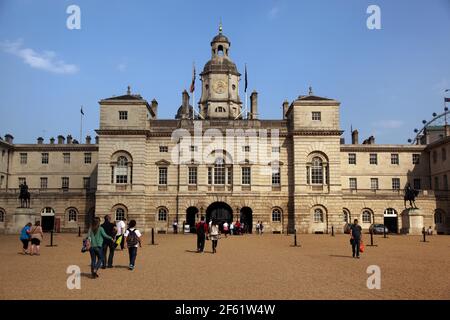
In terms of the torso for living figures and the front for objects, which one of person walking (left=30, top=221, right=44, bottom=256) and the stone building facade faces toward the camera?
the stone building facade

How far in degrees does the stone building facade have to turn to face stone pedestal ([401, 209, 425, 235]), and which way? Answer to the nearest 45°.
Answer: approximately 90° to its left

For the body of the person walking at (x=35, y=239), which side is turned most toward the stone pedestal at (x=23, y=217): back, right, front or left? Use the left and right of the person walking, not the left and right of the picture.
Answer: front

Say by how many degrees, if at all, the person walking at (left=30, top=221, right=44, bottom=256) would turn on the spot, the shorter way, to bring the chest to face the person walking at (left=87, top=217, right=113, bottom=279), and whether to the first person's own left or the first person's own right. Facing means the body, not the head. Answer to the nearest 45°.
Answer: approximately 180°

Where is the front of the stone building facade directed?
toward the camera

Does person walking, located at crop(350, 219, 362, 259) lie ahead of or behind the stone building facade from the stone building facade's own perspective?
ahead

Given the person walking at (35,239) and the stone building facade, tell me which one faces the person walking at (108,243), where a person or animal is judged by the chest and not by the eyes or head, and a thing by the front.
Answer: the stone building facade

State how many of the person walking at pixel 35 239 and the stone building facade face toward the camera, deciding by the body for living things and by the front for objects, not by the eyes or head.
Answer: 1

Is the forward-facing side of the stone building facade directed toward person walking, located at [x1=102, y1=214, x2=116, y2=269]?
yes
